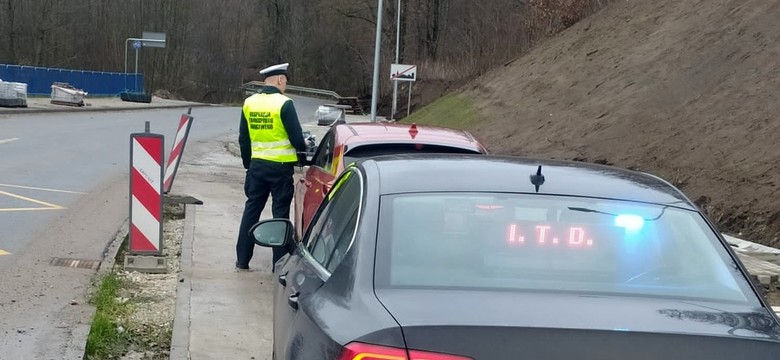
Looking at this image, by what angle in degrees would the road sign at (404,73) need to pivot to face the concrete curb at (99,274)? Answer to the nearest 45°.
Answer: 0° — it already faces it

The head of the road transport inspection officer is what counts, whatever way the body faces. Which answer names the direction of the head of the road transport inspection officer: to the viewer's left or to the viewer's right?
to the viewer's right

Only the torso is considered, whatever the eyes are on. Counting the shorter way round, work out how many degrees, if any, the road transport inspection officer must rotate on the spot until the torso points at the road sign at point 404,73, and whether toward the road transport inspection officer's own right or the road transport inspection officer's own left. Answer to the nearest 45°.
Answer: approximately 45° to the road transport inspection officer's own left

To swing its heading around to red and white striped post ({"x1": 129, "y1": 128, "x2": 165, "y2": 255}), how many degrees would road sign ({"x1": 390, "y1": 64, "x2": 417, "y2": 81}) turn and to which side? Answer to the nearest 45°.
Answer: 0° — it already faces it

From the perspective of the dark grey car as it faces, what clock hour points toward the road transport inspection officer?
The road transport inspection officer is roughly at 11 o'clock from the dark grey car.

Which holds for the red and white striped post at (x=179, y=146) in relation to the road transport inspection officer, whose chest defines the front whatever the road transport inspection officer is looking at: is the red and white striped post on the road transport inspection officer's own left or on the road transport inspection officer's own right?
on the road transport inspection officer's own left

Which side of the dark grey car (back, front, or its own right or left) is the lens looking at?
back

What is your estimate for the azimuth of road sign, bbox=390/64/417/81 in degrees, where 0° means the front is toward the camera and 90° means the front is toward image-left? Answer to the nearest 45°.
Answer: approximately 0°

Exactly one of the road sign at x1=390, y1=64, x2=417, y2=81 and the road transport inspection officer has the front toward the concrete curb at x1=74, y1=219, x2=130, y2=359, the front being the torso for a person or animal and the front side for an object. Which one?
the road sign

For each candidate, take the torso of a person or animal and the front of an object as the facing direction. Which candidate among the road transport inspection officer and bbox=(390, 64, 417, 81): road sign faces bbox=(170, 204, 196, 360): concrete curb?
the road sign

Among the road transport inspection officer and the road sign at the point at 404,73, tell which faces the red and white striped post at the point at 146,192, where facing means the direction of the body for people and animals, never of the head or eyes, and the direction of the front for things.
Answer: the road sign
